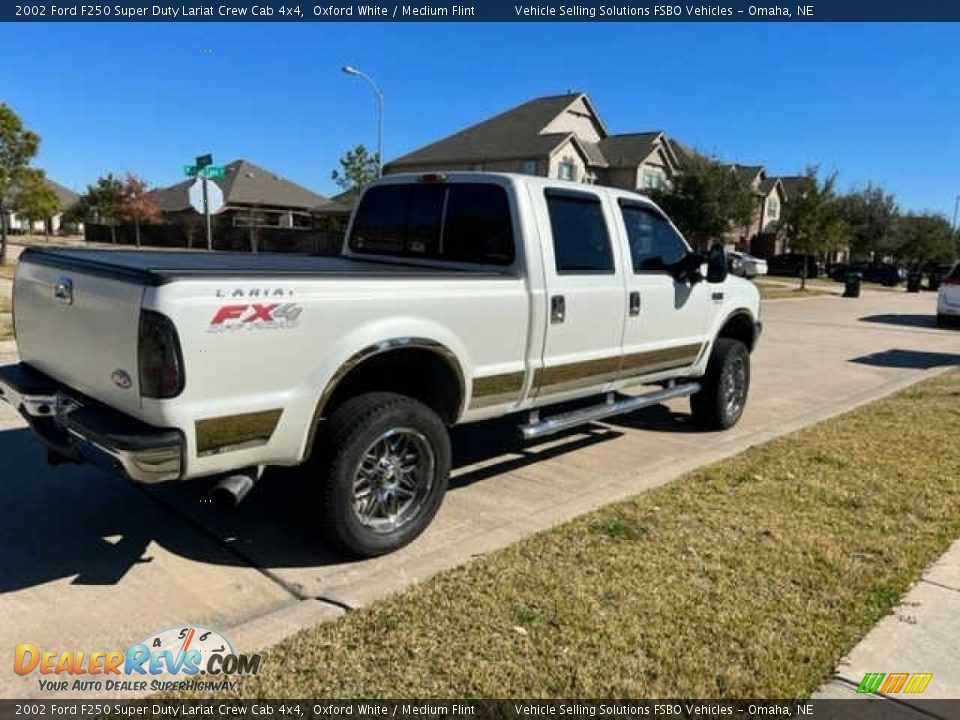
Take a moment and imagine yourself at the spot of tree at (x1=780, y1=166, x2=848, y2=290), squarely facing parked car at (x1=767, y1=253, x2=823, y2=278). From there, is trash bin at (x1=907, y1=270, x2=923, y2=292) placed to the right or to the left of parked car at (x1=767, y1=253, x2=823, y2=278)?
right

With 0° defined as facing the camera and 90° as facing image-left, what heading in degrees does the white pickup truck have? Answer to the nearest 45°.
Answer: approximately 225°

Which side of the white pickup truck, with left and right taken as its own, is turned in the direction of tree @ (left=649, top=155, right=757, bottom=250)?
front

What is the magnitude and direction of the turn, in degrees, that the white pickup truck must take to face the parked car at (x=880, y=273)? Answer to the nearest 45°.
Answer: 0° — it already faces it

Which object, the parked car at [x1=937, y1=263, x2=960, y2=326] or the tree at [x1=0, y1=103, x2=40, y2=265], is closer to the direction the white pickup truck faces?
the parked car

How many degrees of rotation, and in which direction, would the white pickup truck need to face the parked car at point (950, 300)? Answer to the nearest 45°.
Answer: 0° — it already faces it

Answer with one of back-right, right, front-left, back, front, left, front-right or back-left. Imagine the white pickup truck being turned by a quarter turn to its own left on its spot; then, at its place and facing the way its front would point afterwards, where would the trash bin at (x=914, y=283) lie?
right

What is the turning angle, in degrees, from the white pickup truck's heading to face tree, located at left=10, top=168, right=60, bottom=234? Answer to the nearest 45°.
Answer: approximately 90° to its left

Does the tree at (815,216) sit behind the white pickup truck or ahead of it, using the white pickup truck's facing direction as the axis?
ahead
